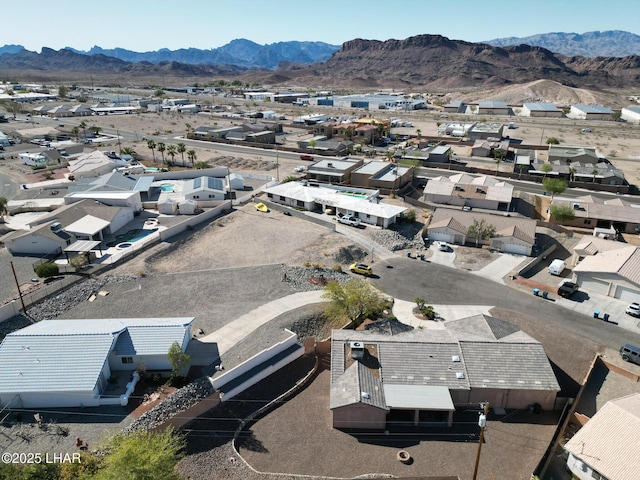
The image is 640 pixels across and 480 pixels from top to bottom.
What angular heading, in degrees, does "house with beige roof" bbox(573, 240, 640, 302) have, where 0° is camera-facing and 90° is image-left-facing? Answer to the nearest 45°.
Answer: approximately 45°

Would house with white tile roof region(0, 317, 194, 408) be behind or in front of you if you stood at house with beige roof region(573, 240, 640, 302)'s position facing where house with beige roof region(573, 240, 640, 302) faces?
in front

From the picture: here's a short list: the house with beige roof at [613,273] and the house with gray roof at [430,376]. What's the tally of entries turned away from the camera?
1

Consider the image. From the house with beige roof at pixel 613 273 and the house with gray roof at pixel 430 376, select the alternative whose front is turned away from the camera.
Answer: the house with gray roof at pixel 430 376

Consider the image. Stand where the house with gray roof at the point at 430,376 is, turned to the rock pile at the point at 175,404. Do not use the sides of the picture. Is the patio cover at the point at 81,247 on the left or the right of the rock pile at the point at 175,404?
right

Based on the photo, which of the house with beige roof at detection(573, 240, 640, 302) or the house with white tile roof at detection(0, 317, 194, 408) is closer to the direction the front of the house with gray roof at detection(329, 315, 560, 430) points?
the house with beige roof

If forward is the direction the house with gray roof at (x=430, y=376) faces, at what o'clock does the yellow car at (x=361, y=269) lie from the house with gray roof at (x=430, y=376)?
The yellow car is roughly at 11 o'clock from the house with gray roof.

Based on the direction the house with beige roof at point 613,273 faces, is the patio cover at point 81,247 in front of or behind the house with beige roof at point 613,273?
in front

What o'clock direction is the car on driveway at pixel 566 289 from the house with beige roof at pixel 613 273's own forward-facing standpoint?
The car on driveway is roughly at 12 o'clock from the house with beige roof.

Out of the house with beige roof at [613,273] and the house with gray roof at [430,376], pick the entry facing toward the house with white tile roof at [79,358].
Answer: the house with beige roof at [613,273]

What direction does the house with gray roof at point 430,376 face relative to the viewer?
away from the camera

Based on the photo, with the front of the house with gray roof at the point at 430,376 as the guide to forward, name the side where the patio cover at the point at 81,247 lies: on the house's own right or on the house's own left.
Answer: on the house's own left
